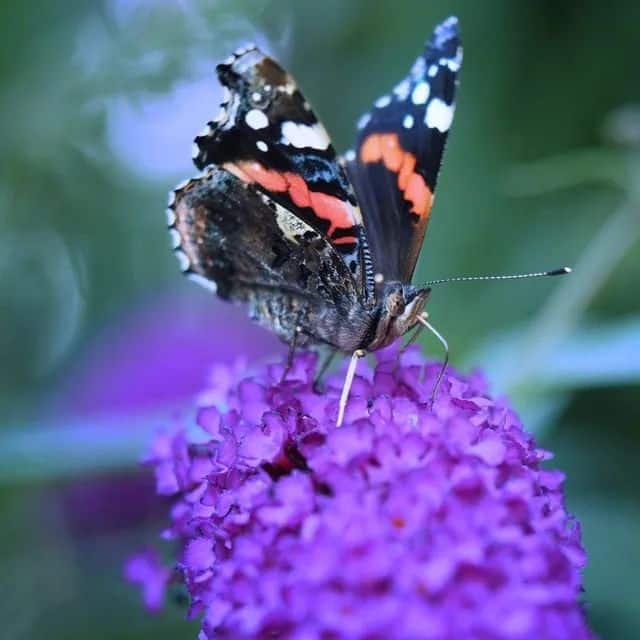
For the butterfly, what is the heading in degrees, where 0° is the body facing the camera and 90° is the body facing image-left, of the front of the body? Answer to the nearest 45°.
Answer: approximately 315°
